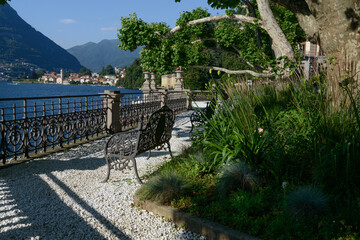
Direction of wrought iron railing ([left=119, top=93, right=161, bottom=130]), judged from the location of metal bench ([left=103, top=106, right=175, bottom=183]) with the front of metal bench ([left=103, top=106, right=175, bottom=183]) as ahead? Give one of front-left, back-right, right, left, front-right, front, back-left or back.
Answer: front-right

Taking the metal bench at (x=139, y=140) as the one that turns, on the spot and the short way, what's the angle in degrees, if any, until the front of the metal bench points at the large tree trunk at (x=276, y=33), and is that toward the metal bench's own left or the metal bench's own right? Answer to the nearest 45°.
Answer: approximately 90° to the metal bench's own right

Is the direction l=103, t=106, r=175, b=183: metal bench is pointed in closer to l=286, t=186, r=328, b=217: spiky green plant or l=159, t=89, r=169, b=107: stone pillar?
the stone pillar

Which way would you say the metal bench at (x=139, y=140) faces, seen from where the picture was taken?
facing away from the viewer and to the left of the viewer

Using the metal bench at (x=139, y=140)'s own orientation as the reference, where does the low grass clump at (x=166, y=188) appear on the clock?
The low grass clump is roughly at 7 o'clock from the metal bench.

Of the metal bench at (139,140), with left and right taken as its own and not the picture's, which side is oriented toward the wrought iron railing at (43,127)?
front

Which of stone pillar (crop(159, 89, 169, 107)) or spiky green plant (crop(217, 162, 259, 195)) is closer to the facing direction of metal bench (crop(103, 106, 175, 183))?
the stone pillar
